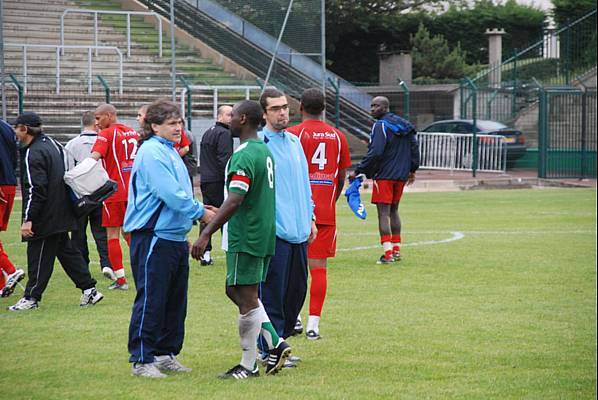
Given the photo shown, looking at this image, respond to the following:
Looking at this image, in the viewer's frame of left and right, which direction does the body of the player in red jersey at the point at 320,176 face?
facing away from the viewer

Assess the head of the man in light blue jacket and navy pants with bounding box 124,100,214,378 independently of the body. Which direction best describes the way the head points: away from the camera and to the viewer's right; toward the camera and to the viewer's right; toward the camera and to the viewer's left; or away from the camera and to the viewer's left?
toward the camera and to the viewer's right

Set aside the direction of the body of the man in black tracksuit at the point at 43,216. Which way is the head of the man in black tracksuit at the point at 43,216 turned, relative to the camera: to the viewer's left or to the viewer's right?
to the viewer's left

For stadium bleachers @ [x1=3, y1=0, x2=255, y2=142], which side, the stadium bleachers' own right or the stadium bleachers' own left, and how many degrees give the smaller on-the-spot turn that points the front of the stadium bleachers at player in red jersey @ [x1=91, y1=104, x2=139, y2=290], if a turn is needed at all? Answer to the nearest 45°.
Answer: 0° — it already faces them

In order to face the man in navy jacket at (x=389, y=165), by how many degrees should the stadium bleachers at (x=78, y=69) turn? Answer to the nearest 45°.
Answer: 0° — it already faces them

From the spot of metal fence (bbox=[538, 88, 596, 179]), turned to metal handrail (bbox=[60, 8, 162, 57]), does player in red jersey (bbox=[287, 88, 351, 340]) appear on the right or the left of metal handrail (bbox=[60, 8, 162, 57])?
left

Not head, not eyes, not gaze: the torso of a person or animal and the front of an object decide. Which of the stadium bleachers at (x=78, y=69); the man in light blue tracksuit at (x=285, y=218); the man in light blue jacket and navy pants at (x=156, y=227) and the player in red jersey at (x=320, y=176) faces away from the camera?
the player in red jersey

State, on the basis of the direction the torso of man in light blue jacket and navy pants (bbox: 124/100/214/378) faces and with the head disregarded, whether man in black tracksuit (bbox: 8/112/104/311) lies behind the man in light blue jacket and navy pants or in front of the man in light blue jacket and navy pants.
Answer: behind

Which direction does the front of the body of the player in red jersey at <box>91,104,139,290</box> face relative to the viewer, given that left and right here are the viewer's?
facing away from the viewer and to the left of the viewer
